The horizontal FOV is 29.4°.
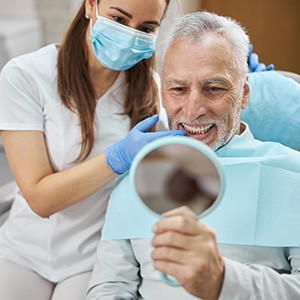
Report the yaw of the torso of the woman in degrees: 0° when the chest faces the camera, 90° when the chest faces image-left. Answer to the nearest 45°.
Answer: approximately 315°

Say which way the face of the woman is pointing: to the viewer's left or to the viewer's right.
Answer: to the viewer's right
